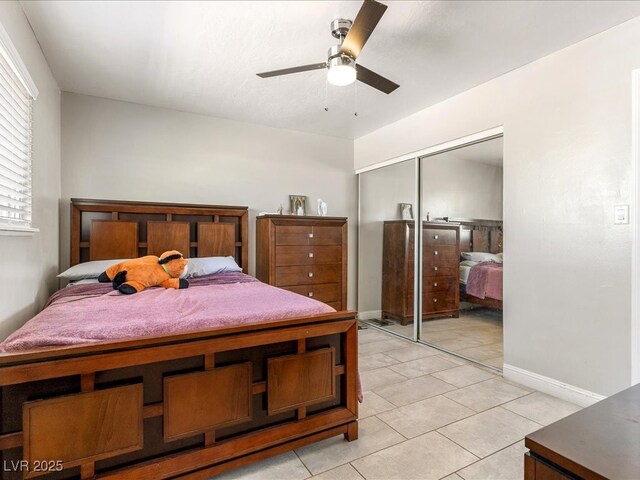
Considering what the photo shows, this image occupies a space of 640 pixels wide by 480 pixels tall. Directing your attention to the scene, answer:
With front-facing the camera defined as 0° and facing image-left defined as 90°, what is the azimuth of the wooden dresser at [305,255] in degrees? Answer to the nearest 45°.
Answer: approximately 315°

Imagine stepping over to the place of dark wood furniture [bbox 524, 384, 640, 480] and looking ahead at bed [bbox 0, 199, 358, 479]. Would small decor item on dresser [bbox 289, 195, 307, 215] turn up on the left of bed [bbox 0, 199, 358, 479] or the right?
right

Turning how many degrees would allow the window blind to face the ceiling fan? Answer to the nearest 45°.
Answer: approximately 45° to its right

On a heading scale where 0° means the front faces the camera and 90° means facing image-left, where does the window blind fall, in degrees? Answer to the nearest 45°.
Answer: approximately 270°

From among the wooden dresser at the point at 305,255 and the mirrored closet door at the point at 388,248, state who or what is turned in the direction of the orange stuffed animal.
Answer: the mirrored closet door

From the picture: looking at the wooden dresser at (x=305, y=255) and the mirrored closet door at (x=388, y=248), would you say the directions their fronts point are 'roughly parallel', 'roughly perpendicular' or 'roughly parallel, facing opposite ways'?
roughly perpendicular

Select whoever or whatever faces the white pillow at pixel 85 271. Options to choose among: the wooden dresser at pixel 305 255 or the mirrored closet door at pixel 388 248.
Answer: the mirrored closet door

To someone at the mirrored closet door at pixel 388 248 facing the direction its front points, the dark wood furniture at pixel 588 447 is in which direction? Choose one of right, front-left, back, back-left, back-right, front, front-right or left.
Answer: front-left

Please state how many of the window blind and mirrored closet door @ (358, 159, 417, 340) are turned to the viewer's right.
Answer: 1

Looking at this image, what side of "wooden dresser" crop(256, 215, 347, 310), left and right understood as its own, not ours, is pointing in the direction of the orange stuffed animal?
right

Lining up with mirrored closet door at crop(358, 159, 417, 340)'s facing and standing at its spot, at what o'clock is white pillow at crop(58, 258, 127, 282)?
The white pillow is roughly at 12 o'clock from the mirrored closet door.

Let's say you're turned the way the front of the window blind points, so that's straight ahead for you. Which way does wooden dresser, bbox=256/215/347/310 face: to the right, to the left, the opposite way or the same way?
to the right

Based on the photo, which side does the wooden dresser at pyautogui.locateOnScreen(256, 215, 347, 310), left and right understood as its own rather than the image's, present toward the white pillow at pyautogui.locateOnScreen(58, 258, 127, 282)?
right

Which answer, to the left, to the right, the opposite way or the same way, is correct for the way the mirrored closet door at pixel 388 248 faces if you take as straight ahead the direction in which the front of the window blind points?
the opposite way
